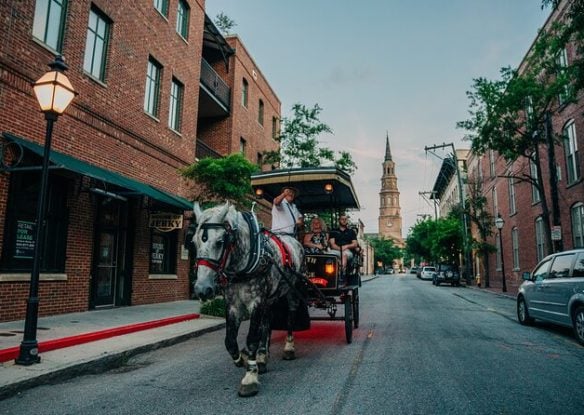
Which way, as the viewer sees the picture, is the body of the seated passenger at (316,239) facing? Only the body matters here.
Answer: toward the camera

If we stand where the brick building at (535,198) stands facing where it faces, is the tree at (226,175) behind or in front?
in front

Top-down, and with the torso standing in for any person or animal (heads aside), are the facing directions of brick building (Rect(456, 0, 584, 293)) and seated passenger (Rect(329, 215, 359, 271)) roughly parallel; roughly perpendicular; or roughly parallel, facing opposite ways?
roughly perpendicular

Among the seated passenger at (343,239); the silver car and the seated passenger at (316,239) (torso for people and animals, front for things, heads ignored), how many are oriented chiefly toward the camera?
2

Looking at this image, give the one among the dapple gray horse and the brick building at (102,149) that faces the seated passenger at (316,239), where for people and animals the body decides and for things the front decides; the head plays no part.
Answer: the brick building

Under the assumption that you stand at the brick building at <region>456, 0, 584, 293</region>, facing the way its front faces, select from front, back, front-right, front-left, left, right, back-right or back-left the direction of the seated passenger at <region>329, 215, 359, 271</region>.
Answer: front-left

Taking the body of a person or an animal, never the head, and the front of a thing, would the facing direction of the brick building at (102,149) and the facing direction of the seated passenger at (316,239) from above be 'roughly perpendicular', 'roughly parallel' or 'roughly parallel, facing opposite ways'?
roughly perpendicular

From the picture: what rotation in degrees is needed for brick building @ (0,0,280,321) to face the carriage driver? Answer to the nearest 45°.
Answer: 0° — it already faces them

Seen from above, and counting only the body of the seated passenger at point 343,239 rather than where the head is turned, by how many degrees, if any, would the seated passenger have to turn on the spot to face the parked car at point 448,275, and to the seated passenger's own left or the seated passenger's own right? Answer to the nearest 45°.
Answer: approximately 180°

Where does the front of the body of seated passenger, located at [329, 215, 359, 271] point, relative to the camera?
toward the camera

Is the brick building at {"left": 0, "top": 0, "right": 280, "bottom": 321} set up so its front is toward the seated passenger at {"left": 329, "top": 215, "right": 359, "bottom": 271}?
yes

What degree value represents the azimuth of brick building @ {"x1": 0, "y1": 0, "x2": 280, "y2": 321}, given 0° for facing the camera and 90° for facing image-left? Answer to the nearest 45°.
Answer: approximately 315°

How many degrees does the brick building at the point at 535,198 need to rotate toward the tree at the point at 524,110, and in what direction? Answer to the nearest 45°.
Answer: approximately 45° to its left

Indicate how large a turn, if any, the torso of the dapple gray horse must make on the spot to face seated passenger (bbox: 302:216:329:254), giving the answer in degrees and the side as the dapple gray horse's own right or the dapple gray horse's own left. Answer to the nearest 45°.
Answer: approximately 135° to the dapple gray horse's own right

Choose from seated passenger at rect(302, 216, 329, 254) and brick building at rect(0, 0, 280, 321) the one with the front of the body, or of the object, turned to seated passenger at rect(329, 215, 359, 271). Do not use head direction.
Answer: the brick building

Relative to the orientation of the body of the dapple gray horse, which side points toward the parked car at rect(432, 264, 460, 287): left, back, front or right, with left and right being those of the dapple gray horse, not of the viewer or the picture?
back

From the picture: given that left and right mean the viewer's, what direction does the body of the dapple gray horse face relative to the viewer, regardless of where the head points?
facing the viewer and to the left of the viewer
